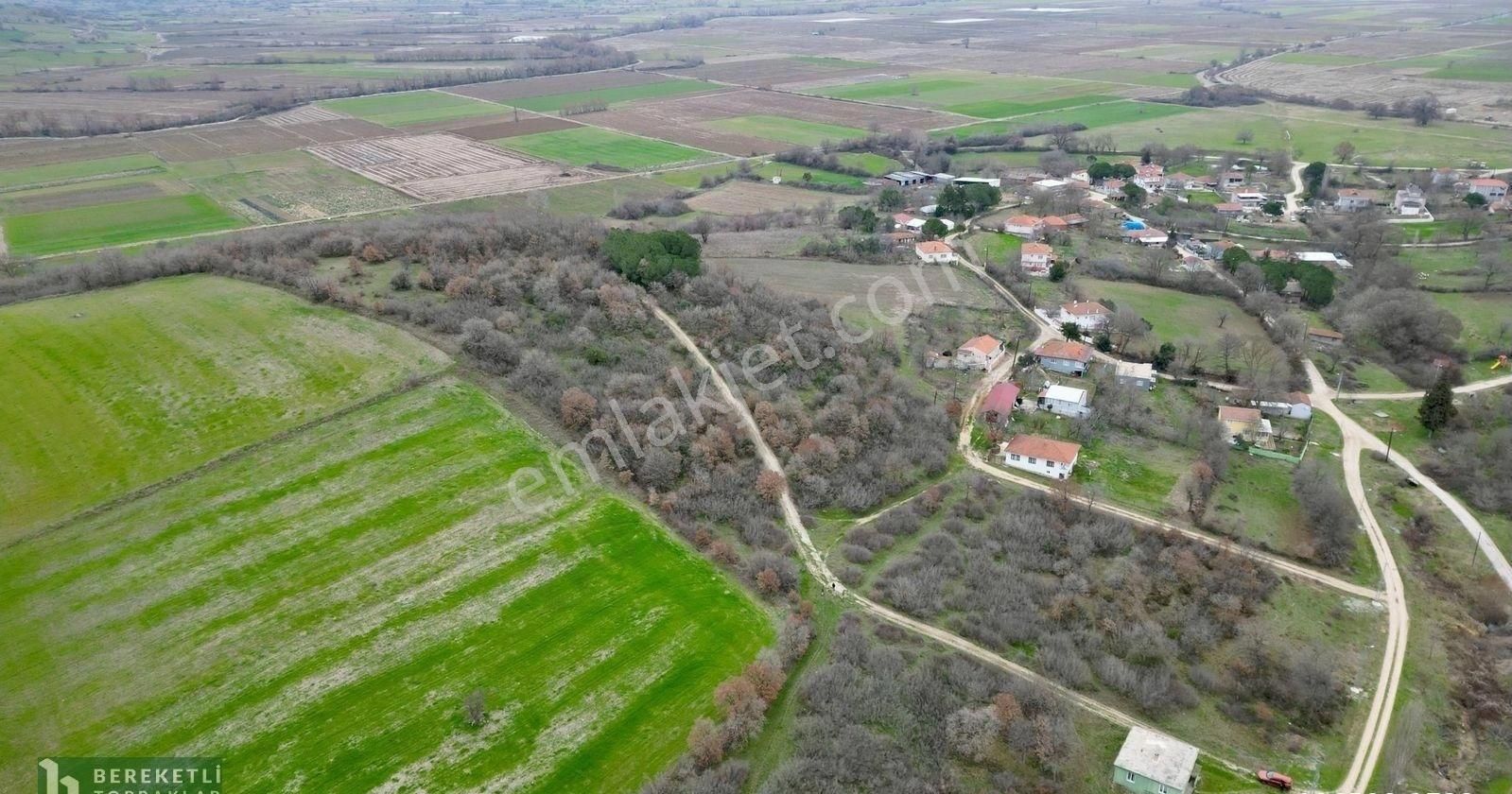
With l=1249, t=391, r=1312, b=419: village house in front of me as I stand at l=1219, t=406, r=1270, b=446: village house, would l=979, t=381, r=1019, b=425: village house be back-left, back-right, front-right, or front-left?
back-left

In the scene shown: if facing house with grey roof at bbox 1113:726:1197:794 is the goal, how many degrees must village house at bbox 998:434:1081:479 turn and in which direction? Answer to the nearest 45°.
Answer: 0° — it already faces it

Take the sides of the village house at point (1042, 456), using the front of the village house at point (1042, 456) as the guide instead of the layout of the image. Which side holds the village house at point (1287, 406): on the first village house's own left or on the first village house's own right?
on the first village house's own left

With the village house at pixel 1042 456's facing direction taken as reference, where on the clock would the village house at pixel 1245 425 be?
the village house at pixel 1245 425 is roughly at 8 o'clock from the village house at pixel 1042 456.

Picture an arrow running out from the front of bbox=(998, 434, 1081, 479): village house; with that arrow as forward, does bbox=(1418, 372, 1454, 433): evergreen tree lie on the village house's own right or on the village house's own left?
on the village house's own left

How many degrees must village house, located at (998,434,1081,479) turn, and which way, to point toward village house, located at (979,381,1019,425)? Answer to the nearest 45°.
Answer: approximately 135° to its right

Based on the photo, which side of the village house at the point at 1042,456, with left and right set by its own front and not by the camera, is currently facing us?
front

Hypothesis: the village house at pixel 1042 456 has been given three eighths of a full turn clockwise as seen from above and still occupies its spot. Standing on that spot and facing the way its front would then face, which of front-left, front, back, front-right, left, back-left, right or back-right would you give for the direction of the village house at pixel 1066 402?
front-right

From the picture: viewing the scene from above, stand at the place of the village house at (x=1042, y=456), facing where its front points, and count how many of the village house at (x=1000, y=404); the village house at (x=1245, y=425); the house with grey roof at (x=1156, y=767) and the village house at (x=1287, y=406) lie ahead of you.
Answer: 1
